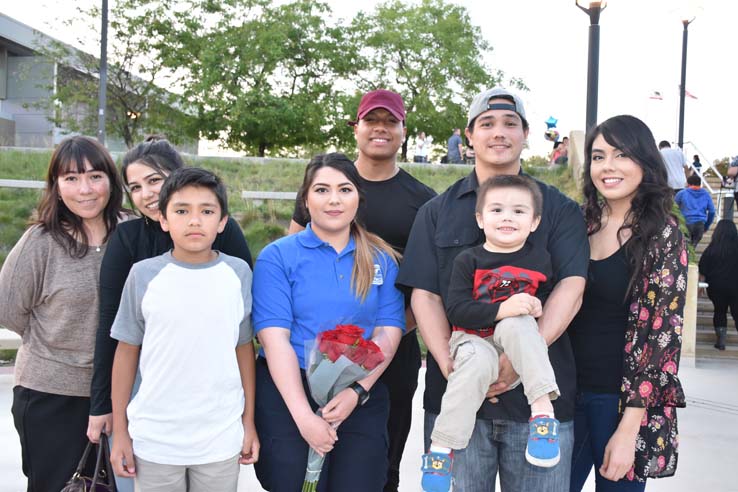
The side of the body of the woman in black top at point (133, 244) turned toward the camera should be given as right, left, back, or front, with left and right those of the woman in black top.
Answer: front

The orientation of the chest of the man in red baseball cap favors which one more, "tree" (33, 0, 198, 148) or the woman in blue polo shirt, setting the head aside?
the woman in blue polo shirt

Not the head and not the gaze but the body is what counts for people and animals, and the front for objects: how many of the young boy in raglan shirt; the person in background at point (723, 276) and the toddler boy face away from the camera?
1

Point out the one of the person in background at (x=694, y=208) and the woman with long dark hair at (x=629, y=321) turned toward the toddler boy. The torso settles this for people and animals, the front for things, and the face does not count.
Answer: the woman with long dark hair

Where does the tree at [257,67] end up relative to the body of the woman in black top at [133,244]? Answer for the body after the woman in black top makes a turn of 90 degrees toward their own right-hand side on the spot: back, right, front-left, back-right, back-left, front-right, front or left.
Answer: right

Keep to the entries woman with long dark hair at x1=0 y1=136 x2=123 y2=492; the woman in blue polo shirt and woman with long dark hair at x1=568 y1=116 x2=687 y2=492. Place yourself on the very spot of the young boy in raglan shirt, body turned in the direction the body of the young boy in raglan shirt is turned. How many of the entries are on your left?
2

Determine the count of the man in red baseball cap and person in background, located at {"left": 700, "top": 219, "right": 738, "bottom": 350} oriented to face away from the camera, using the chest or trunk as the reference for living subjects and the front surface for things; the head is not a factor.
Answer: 1

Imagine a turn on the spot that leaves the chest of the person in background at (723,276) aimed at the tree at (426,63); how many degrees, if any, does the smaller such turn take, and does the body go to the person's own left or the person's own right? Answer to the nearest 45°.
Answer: approximately 45° to the person's own left

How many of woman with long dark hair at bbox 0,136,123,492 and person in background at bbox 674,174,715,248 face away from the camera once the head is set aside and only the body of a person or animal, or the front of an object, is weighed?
1

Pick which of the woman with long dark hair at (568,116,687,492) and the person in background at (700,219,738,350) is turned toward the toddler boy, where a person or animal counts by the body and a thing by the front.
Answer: the woman with long dark hair

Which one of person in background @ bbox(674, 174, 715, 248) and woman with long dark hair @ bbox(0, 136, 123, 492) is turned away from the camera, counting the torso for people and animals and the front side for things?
the person in background

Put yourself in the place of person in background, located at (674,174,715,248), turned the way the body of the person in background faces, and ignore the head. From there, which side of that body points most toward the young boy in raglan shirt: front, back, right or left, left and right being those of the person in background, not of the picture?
back
